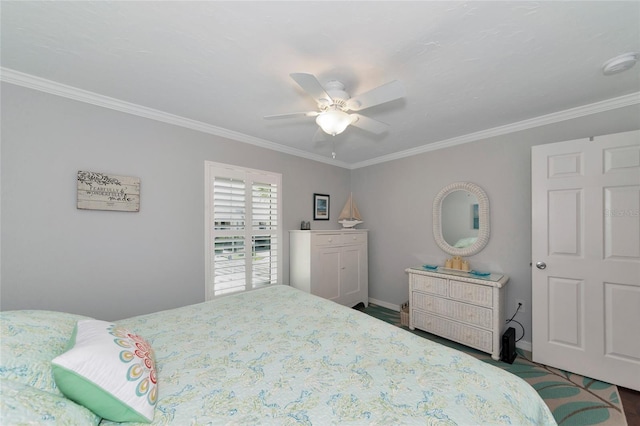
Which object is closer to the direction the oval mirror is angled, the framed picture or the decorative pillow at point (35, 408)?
the decorative pillow

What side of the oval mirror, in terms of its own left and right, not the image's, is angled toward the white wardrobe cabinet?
right

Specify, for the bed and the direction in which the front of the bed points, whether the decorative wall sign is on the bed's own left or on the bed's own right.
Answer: on the bed's own left

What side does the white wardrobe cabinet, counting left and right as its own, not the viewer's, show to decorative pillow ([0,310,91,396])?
right

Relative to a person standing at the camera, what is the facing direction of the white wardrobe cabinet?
facing the viewer and to the right of the viewer

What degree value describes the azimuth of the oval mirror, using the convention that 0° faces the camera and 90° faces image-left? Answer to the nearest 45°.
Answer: approximately 0°

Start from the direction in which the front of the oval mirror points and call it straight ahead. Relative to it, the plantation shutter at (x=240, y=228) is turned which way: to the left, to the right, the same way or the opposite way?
to the left

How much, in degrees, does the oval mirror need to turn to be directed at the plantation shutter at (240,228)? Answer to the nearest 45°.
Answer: approximately 45° to its right

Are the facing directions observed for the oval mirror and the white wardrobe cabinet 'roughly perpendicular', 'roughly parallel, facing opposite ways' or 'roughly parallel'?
roughly perpendicular

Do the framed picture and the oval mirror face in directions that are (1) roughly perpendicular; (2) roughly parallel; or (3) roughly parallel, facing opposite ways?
roughly perpendicular

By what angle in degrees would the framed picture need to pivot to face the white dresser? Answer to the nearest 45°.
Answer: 0° — it already faces it

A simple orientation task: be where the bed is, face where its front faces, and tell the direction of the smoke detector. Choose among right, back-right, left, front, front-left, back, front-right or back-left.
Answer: front-right

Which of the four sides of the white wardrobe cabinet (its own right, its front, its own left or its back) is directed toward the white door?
front
